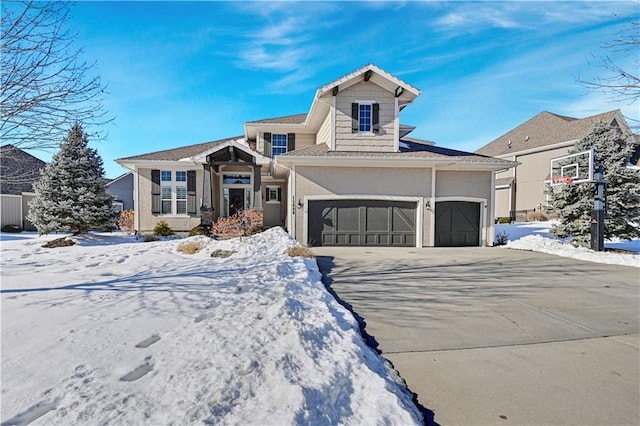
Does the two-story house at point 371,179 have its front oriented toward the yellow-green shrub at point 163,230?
no

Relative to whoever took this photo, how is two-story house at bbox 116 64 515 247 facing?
facing the viewer

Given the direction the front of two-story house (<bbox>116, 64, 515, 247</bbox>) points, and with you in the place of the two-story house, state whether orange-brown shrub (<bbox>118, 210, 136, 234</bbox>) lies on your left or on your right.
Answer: on your right

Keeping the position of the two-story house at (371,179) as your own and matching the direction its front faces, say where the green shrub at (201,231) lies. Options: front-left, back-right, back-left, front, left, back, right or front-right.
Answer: right

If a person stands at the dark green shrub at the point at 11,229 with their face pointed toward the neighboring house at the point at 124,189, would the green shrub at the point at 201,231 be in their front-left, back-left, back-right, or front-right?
back-right

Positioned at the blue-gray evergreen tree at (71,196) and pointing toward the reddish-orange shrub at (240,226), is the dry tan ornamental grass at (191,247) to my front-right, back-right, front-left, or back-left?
front-right

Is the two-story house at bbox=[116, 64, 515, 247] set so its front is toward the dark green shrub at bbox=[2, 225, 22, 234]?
no

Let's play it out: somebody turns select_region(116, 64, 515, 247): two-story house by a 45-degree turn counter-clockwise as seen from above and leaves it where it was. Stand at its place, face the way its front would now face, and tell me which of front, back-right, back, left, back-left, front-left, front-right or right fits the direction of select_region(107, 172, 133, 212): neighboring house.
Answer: back

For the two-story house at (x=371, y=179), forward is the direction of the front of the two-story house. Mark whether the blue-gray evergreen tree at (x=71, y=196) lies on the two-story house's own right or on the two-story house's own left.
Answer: on the two-story house's own right

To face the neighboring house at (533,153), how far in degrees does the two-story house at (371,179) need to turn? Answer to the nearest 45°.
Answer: approximately 135° to its left

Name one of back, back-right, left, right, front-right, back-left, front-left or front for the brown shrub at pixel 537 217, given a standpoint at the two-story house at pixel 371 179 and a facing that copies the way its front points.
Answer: back-left

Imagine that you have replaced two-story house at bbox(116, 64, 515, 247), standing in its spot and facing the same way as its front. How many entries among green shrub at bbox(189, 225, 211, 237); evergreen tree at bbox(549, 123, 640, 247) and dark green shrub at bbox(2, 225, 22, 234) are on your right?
2

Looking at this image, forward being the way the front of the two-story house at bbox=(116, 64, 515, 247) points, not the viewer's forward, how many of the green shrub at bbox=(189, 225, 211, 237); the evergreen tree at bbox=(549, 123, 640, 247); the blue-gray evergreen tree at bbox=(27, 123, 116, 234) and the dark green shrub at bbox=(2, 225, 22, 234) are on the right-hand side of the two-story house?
3

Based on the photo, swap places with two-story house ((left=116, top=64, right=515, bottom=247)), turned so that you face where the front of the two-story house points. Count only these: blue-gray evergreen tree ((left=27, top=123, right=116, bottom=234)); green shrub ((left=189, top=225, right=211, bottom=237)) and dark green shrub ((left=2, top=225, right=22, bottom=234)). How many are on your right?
3

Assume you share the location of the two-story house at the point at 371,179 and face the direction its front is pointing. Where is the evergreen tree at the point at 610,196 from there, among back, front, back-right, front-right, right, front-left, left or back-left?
left
